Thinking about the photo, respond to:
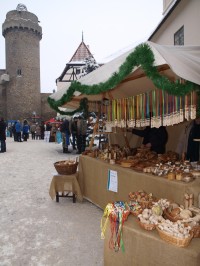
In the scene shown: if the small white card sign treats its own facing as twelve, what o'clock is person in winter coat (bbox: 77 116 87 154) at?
The person in winter coat is roughly at 4 o'clock from the small white card sign.

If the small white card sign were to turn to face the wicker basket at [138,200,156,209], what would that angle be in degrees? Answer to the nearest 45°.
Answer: approximately 45° to its left

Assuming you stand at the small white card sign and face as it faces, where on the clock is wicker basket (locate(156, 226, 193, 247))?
The wicker basket is roughly at 10 o'clock from the small white card sign.

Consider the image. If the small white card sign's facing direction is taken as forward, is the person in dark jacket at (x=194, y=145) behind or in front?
behind

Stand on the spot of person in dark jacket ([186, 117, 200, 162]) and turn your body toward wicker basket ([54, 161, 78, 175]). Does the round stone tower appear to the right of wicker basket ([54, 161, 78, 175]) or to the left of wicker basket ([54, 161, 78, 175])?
right

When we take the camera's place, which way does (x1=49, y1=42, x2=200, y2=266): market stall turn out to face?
facing the viewer and to the left of the viewer

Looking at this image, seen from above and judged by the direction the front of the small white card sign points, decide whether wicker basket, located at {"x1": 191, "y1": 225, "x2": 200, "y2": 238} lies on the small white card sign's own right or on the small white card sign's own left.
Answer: on the small white card sign's own left

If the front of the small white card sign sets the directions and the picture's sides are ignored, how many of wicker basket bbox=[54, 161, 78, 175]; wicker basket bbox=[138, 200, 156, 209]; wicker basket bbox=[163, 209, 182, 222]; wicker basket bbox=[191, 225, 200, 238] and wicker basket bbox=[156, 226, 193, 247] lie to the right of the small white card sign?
1

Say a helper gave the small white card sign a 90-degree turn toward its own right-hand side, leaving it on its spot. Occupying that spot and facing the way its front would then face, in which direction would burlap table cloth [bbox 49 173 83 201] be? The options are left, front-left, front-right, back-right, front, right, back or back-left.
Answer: front

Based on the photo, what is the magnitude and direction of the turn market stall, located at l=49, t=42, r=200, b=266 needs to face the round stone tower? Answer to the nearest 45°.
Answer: approximately 90° to its right
